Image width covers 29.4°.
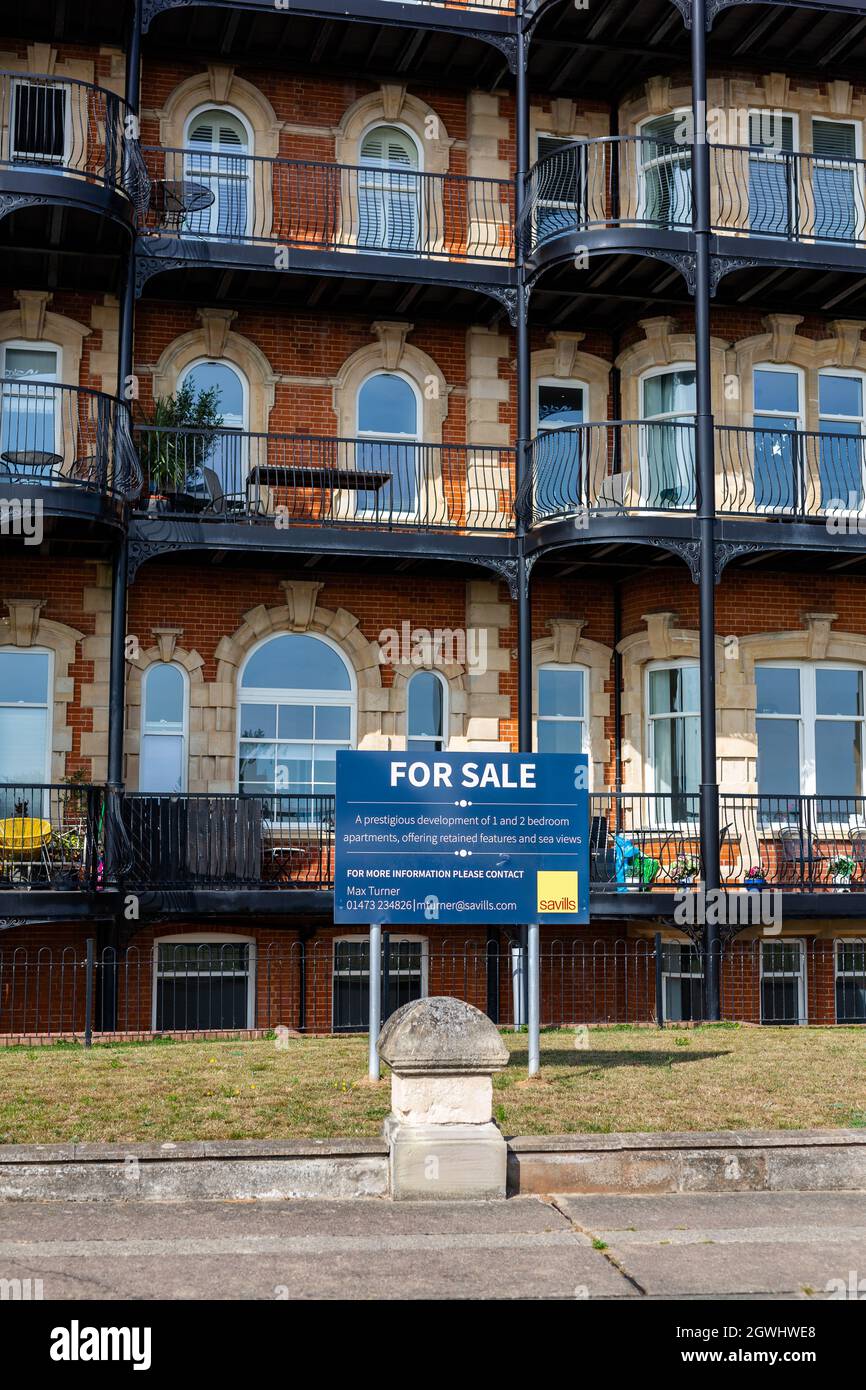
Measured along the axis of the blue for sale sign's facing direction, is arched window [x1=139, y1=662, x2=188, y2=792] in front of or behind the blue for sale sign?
behind

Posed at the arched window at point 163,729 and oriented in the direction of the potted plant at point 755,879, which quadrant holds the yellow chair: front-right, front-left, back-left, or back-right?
back-right

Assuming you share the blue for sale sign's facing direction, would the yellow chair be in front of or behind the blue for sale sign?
behind

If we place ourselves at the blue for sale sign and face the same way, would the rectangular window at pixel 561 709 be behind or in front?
behind

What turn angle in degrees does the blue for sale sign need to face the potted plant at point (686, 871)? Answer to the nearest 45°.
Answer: approximately 180°

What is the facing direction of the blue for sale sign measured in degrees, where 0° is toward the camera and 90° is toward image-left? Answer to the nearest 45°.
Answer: approximately 0°

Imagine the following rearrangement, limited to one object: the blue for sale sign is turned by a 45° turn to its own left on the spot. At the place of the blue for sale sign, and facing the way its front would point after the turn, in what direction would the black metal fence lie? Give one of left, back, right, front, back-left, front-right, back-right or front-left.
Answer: back-left

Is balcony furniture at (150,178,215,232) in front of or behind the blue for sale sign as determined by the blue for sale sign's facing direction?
behind

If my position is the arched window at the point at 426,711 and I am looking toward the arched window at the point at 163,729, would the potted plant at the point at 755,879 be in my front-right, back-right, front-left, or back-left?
back-left

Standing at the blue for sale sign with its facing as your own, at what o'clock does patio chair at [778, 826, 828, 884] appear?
The patio chair is roughly at 7 o'clock from the blue for sale sign.

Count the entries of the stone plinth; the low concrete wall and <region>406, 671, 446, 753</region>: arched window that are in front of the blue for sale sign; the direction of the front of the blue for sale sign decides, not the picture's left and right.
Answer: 2

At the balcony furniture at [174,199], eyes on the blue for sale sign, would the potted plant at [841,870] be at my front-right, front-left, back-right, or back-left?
front-left

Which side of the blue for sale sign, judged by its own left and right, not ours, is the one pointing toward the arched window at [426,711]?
back

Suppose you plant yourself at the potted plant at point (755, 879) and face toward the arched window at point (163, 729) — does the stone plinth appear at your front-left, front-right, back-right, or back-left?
front-left

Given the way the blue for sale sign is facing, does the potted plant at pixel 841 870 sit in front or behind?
behind

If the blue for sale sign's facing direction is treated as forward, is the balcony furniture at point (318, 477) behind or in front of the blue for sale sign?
behind

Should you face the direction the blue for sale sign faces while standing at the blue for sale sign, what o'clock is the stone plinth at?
The stone plinth is roughly at 12 o'clock from the blue for sale sign.
